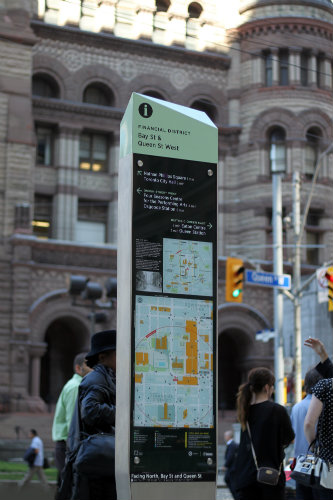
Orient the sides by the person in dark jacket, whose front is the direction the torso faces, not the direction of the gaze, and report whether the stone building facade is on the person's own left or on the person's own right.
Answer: on the person's own left

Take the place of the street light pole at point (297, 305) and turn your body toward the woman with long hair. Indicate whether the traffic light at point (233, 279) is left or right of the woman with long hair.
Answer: right

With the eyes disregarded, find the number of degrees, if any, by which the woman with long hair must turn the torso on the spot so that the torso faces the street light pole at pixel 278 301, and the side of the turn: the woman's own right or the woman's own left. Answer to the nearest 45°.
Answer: approximately 45° to the woman's own left

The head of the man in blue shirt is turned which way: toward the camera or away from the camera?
away from the camera

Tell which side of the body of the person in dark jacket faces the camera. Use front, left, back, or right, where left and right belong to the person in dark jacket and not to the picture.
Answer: right

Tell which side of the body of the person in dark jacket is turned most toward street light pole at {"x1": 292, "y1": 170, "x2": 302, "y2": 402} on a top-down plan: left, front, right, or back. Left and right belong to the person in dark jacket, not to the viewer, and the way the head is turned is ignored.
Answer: left

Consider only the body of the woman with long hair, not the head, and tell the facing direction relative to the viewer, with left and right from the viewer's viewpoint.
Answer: facing away from the viewer and to the right of the viewer

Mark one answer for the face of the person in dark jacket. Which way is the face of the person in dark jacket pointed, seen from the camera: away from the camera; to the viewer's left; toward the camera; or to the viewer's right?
to the viewer's right

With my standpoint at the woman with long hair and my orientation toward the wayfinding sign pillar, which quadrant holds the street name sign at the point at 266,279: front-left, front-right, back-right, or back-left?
back-right

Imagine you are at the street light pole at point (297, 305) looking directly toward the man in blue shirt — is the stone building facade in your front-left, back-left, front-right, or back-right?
back-right
